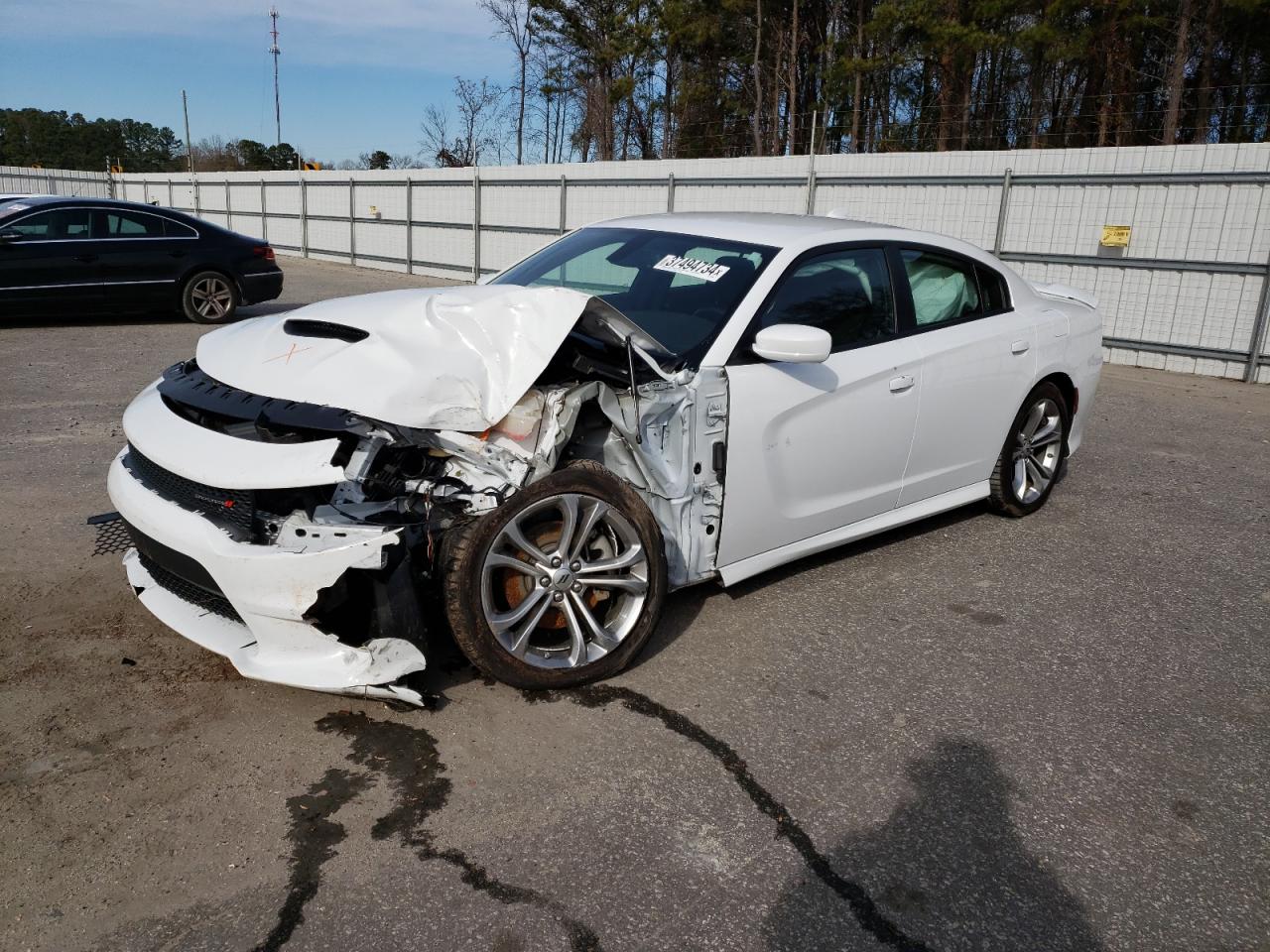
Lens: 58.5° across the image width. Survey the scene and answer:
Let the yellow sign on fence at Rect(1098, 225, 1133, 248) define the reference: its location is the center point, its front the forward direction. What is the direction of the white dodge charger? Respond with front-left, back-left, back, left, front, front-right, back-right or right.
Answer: front

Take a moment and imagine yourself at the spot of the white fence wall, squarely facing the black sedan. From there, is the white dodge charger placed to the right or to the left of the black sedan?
left

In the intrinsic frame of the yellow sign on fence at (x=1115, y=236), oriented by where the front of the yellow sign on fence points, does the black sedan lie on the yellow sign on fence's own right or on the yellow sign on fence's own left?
on the yellow sign on fence's own right

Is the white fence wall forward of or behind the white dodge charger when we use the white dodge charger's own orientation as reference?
behind

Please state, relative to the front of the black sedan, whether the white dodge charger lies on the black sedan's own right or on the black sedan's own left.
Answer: on the black sedan's own left

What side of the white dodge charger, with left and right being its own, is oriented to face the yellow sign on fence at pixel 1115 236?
back

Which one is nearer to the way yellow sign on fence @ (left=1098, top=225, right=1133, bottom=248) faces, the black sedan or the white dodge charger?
the white dodge charger

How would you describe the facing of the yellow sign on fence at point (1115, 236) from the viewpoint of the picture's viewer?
facing the viewer

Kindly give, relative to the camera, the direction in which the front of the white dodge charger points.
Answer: facing the viewer and to the left of the viewer

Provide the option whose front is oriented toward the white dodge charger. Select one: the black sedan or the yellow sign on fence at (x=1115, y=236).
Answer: the yellow sign on fence

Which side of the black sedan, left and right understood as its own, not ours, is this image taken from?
left

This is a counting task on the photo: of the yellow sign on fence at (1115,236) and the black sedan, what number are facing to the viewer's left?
1
